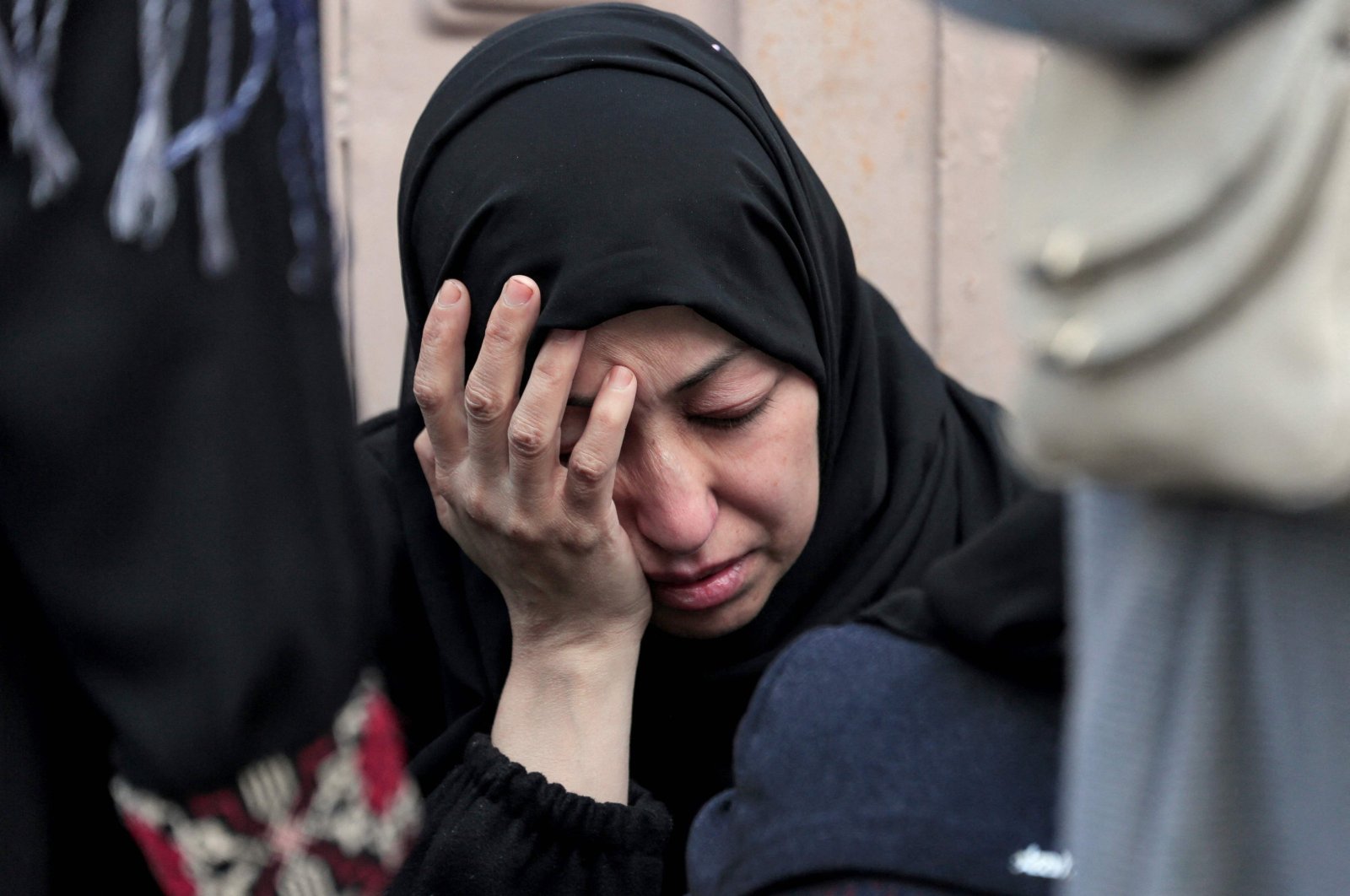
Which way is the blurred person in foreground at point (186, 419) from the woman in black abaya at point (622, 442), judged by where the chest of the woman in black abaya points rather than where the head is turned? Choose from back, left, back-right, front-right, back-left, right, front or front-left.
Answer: front

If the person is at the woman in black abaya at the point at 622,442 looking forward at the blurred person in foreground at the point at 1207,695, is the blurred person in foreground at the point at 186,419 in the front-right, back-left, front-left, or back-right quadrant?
front-right

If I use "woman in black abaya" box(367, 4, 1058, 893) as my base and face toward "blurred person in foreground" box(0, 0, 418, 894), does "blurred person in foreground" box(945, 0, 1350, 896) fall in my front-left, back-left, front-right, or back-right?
front-left

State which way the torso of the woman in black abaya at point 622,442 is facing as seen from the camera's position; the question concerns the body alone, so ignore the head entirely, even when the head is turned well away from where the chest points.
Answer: toward the camera

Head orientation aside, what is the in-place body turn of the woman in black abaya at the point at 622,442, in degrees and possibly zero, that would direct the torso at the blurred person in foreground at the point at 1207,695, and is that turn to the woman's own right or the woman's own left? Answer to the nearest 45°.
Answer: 0° — they already face them
